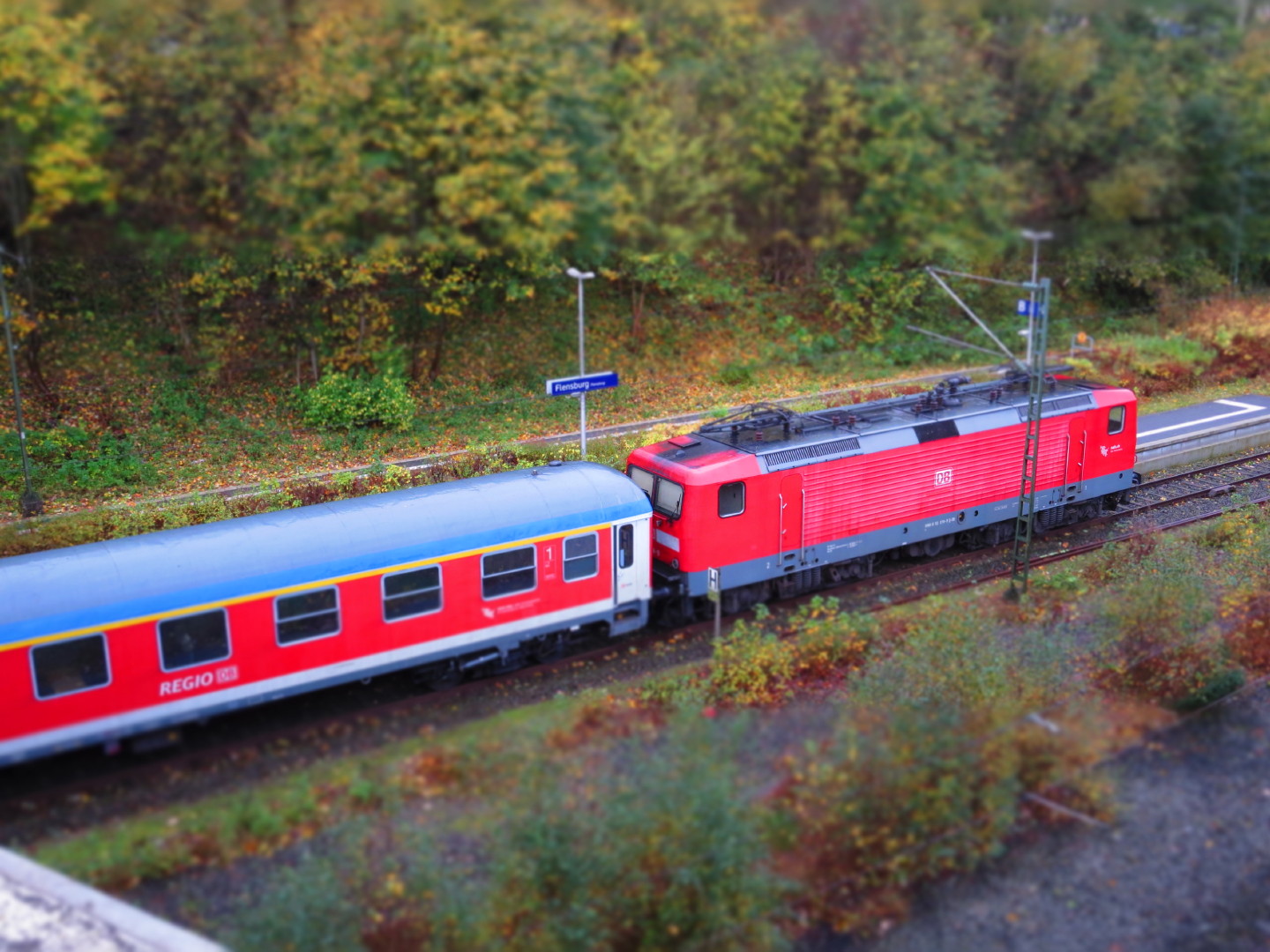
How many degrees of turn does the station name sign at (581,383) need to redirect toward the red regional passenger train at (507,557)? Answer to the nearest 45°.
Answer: approximately 45° to its right

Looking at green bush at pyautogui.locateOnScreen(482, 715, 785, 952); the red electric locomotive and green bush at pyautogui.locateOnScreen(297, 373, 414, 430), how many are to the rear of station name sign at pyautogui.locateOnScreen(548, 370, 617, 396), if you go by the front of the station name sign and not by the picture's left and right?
1

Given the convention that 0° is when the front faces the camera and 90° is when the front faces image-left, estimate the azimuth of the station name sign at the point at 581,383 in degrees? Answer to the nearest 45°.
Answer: approximately 315°

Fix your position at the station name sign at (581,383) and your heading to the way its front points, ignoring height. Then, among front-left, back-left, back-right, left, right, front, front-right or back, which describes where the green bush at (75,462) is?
back-right

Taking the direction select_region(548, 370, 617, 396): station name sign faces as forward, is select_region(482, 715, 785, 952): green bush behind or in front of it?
in front

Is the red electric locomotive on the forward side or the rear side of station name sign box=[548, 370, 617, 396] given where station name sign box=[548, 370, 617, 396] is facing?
on the forward side
